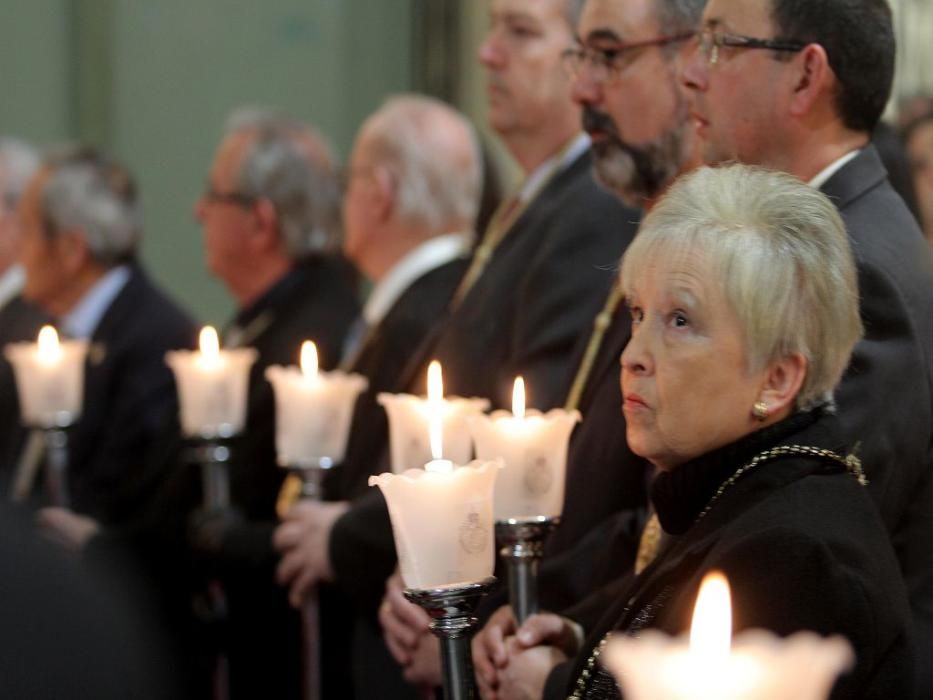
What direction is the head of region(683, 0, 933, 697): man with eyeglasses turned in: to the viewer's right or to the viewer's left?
to the viewer's left

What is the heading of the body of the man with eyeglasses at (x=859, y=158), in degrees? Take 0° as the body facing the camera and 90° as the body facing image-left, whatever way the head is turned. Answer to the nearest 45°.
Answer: approximately 90°

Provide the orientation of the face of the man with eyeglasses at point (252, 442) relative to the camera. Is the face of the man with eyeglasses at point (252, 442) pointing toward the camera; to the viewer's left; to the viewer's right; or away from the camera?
to the viewer's left

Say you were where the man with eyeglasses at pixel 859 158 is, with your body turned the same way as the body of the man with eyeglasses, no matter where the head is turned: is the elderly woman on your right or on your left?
on your left

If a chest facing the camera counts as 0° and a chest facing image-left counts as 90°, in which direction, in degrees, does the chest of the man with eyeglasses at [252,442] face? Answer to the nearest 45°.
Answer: approximately 90°

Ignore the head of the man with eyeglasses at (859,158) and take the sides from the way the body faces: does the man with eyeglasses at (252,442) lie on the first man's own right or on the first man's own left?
on the first man's own right

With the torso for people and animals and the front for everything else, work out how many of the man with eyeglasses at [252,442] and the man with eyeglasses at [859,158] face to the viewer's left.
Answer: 2

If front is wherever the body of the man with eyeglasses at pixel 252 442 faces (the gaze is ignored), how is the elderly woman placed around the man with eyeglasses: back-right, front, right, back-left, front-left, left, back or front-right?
left
